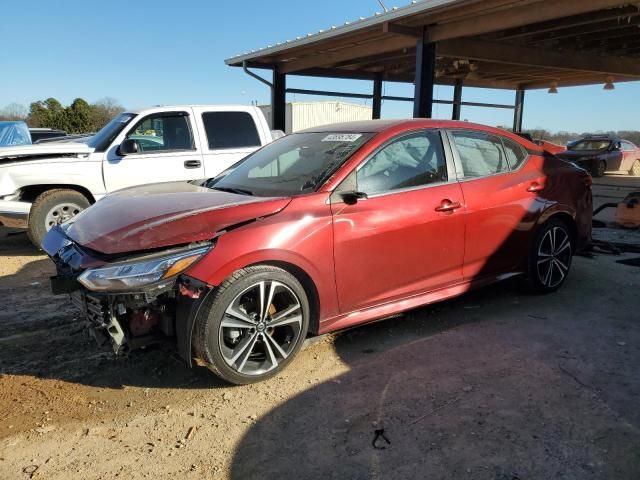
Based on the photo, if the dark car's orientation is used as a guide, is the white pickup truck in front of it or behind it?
in front

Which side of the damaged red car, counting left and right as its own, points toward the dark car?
back

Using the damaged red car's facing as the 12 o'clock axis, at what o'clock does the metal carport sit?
The metal carport is roughly at 5 o'clock from the damaged red car.

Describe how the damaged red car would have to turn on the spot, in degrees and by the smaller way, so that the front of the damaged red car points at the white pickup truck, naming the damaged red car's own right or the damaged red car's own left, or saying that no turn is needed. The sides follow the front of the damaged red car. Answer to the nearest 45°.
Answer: approximately 90° to the damaged red car's own right

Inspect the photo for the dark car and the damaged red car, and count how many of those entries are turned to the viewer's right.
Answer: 0

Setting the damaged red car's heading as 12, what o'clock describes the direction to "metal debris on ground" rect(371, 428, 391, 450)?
The metal debris on ground is roughly at 10 o'clock from the damaged red car.

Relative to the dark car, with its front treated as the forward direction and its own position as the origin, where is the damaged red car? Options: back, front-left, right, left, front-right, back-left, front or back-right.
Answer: front-left

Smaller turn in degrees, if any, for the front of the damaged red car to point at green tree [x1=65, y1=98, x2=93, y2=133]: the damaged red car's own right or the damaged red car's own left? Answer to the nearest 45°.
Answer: approximately 90° to the damaged red car's own right

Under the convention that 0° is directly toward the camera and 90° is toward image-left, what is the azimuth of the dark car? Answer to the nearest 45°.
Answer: approximately 45°

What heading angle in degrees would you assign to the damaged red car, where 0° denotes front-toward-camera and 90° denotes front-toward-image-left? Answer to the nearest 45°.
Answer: approximately 45°
